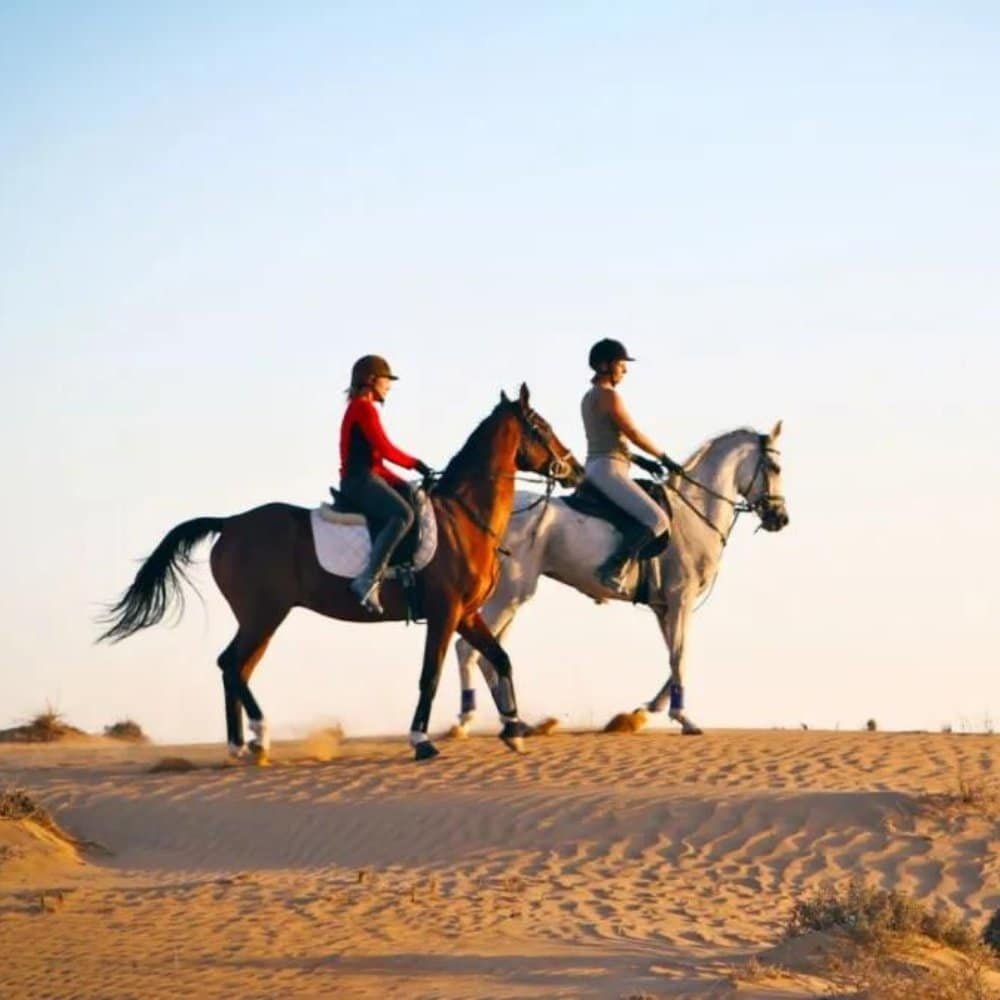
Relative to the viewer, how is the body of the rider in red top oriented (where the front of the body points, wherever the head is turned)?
to the viewer's right

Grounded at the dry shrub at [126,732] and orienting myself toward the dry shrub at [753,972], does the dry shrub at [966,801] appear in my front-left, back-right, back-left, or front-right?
front-left

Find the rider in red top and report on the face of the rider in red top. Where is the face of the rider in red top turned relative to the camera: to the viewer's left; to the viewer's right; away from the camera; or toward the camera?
to the viewer's right

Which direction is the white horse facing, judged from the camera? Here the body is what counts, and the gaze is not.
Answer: to the viewer's right

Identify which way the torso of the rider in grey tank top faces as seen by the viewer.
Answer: to the viewer's right

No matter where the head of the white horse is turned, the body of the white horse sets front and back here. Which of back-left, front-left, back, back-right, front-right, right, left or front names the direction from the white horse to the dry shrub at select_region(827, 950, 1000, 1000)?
right

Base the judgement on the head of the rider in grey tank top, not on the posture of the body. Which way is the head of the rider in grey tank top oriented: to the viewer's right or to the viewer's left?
to the viewer's right

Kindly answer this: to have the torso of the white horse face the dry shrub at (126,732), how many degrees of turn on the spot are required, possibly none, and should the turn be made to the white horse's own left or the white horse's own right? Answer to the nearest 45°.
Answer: approximately 135° to the white horse's own left

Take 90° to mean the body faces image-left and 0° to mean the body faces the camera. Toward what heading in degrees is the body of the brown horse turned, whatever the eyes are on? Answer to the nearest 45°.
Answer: approximately 270°

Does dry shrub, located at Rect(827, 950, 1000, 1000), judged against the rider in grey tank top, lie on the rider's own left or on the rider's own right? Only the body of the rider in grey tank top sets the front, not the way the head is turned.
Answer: on the rider's own right

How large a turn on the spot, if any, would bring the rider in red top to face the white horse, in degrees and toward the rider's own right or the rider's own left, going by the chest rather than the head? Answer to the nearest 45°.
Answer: approximately 45° to the rider's own left

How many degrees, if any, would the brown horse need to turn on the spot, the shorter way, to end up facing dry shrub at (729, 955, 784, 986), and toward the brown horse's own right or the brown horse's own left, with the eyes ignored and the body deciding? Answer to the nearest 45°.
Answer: approximately 90° to the brown horse's own right

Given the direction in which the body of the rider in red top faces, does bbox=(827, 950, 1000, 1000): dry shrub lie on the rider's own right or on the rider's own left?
on the rider's own right
